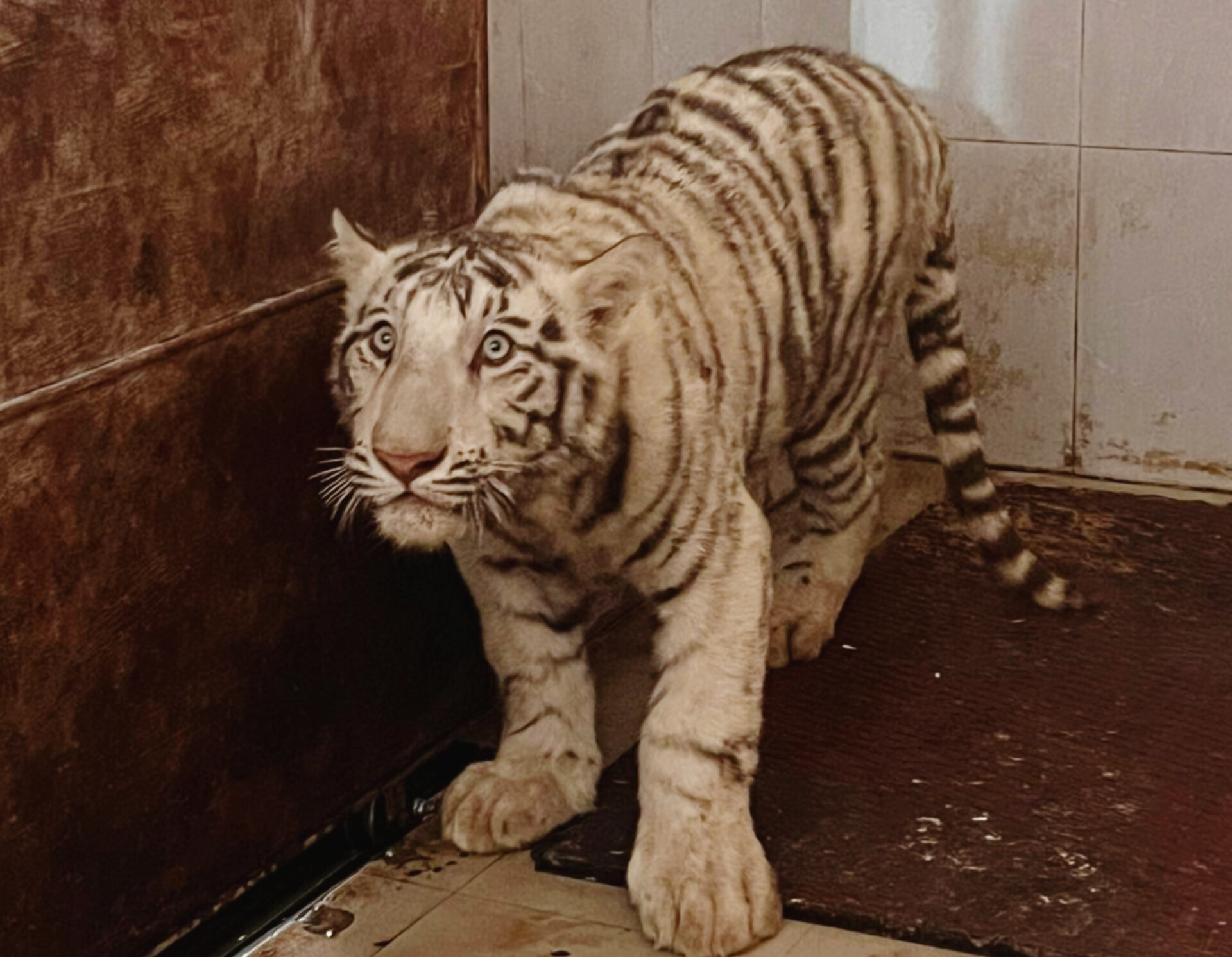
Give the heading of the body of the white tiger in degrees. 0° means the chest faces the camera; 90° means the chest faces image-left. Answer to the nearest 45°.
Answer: approximately 45°
